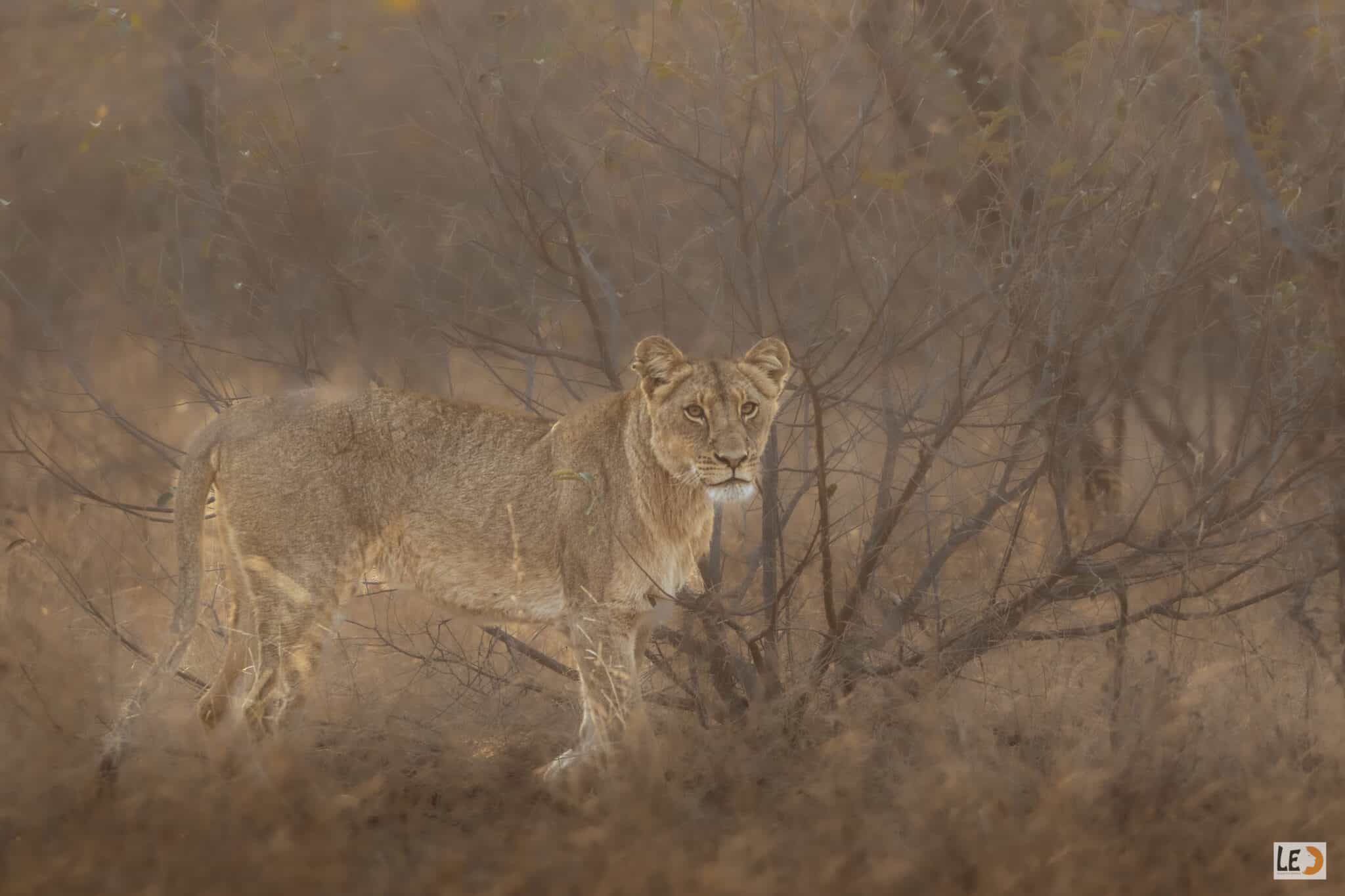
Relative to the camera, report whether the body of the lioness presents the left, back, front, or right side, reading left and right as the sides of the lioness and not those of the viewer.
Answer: right
